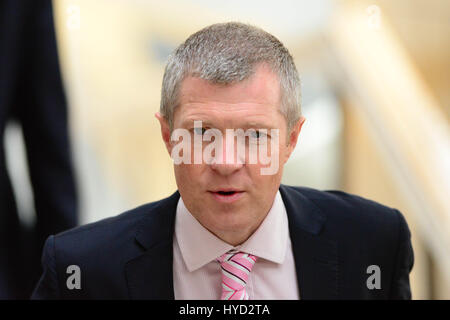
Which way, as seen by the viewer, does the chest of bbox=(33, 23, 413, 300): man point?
toward the camera

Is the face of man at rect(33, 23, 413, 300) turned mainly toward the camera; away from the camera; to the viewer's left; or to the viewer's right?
toward the camera
